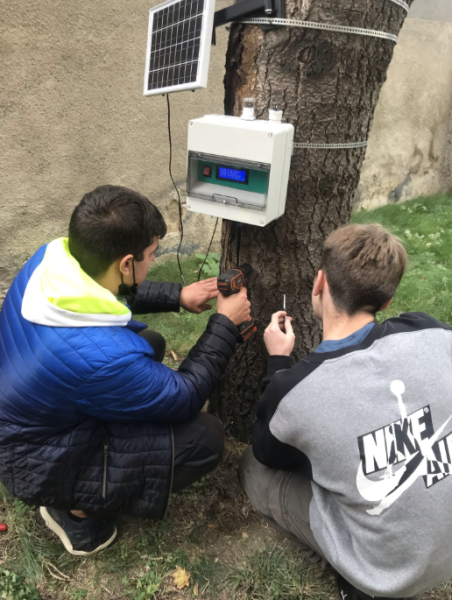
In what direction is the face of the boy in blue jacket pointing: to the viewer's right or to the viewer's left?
to the viewer's right

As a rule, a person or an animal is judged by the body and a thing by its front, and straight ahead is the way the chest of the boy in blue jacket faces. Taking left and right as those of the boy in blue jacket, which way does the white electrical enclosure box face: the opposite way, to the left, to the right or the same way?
the opposite way

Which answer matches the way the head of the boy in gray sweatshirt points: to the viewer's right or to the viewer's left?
to the viewer's left

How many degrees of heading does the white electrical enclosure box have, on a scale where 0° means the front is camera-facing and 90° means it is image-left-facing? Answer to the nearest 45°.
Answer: approximately 45°

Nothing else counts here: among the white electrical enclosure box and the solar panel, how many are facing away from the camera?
0

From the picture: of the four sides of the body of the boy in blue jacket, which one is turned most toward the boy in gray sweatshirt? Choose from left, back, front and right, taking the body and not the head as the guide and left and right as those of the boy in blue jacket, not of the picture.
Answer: right

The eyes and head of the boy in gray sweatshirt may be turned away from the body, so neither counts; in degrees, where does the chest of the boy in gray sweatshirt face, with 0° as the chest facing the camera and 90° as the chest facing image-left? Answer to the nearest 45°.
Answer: approximately 135°

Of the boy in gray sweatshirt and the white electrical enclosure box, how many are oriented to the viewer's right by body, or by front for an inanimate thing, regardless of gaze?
0

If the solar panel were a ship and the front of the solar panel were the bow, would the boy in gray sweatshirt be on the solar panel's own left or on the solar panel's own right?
on the solar panel's own left

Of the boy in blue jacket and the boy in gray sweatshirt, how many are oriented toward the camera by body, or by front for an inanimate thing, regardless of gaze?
0

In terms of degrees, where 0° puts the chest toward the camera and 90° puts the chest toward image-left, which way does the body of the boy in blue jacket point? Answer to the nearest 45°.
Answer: approximately 225°
